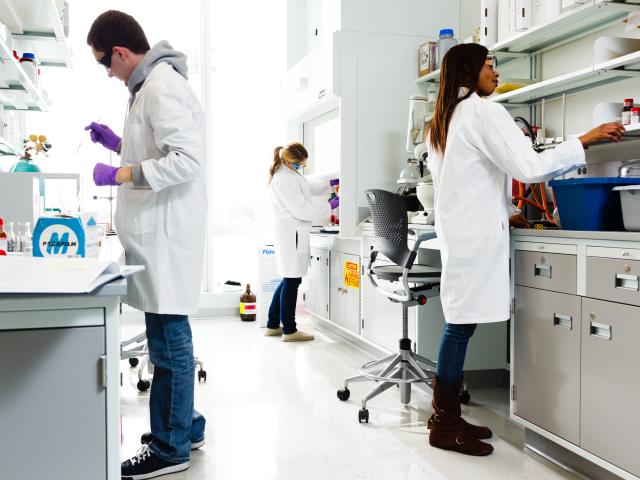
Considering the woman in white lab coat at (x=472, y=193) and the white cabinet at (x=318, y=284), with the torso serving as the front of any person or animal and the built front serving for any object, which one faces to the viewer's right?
the woman in white lab coat

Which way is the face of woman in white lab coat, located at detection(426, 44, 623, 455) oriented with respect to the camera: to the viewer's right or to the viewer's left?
to the viewer's right

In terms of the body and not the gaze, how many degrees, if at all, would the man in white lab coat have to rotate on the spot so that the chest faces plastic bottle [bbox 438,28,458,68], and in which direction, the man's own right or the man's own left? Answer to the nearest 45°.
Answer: approximately 135° to the man's own right

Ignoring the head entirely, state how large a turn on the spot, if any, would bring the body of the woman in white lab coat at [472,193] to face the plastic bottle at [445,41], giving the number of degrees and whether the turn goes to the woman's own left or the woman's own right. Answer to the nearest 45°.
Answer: approximately 90° to the woman's own left

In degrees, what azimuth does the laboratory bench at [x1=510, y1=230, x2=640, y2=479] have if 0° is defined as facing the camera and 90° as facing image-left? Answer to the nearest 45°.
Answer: approximately 45°

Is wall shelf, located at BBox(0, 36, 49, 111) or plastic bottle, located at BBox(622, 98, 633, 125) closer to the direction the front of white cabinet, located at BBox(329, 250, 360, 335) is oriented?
the wall shelf

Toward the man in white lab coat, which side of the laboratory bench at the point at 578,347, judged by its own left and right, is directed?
front

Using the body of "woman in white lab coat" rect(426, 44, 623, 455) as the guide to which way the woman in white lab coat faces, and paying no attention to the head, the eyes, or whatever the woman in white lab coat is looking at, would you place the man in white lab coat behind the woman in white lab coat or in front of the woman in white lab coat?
behind

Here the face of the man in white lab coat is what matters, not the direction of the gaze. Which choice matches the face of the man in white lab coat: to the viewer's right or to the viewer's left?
to the viewer's left

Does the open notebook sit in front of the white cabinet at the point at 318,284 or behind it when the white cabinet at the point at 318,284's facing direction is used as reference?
in front

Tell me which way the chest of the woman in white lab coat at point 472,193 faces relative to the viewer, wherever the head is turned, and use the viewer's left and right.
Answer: facing to the right of the viewer

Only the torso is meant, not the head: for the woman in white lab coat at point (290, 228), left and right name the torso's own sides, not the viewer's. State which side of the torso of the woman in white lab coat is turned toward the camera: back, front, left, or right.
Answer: right

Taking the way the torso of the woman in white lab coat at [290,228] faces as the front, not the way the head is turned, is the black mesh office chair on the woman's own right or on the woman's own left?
on the woman's own right

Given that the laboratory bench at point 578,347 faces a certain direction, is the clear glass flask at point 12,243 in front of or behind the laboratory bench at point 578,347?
in front
